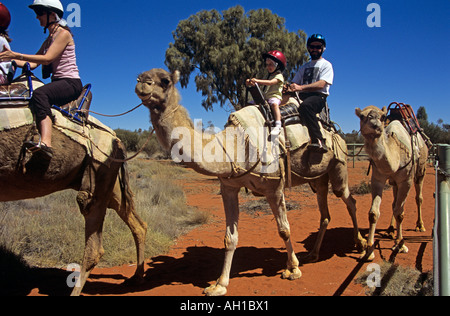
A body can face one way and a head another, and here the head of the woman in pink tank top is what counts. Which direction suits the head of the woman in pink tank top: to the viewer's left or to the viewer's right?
to the viewer's left

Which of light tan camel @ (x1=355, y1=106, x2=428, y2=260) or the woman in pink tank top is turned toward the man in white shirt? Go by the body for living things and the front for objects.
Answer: the light tan camel

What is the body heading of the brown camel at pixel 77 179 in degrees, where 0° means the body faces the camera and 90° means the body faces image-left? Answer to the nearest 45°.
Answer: approximately 90°

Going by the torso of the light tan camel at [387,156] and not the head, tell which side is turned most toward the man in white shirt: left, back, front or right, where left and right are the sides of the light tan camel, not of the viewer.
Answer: front

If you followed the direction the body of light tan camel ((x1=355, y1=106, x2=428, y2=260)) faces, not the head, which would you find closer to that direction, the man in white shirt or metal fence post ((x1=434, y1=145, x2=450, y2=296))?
the man in white shirt

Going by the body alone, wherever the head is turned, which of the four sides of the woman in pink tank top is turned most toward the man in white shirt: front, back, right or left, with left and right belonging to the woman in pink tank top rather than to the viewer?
back

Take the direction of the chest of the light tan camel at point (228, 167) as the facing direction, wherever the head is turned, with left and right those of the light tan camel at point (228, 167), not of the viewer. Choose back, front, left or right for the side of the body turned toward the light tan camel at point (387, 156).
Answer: back

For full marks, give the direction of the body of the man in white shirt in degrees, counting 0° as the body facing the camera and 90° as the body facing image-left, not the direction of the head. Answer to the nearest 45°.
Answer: approximately 45°

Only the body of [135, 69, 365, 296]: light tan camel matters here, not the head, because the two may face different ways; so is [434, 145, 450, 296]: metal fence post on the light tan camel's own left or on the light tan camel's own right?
on the light tan camel's own left

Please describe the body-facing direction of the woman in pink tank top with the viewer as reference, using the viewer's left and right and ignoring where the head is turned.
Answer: facing to the left of the viewer

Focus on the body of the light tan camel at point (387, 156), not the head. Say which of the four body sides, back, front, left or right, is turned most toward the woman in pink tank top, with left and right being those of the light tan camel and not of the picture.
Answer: front
